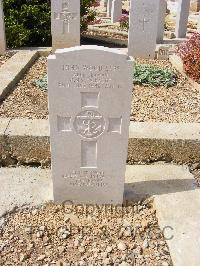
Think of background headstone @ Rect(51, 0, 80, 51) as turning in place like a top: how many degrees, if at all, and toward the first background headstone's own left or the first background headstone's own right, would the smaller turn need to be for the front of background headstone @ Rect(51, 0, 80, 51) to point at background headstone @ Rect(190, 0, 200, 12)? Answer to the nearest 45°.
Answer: approximately 135° to the first background headstone's own left

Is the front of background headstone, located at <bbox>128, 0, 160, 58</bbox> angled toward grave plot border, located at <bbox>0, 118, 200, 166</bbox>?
yes

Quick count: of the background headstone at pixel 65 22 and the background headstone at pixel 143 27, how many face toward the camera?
2

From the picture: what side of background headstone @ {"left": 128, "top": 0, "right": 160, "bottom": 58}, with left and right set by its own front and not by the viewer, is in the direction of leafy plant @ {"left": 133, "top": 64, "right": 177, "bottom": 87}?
front

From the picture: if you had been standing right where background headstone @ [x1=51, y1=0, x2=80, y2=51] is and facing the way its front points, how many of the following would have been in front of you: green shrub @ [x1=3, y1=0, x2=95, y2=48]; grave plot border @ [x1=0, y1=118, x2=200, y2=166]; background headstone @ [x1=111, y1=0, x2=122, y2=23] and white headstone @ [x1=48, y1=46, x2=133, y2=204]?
2

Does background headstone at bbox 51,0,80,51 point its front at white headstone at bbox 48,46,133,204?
yes

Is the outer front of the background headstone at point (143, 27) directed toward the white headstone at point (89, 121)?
yes

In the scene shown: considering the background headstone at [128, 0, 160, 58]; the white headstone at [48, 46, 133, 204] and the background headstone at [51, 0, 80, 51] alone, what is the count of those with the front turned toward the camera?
3

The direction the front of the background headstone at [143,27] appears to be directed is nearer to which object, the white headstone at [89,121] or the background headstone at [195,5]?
the white headstone

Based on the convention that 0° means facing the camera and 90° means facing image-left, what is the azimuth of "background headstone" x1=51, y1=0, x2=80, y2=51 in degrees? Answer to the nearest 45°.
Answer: approximately 0°

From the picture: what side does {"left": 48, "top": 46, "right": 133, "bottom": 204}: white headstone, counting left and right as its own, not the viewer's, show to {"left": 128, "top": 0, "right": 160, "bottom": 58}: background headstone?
back

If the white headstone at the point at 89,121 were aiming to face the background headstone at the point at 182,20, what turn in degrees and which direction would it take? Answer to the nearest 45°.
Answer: approximately 180°
